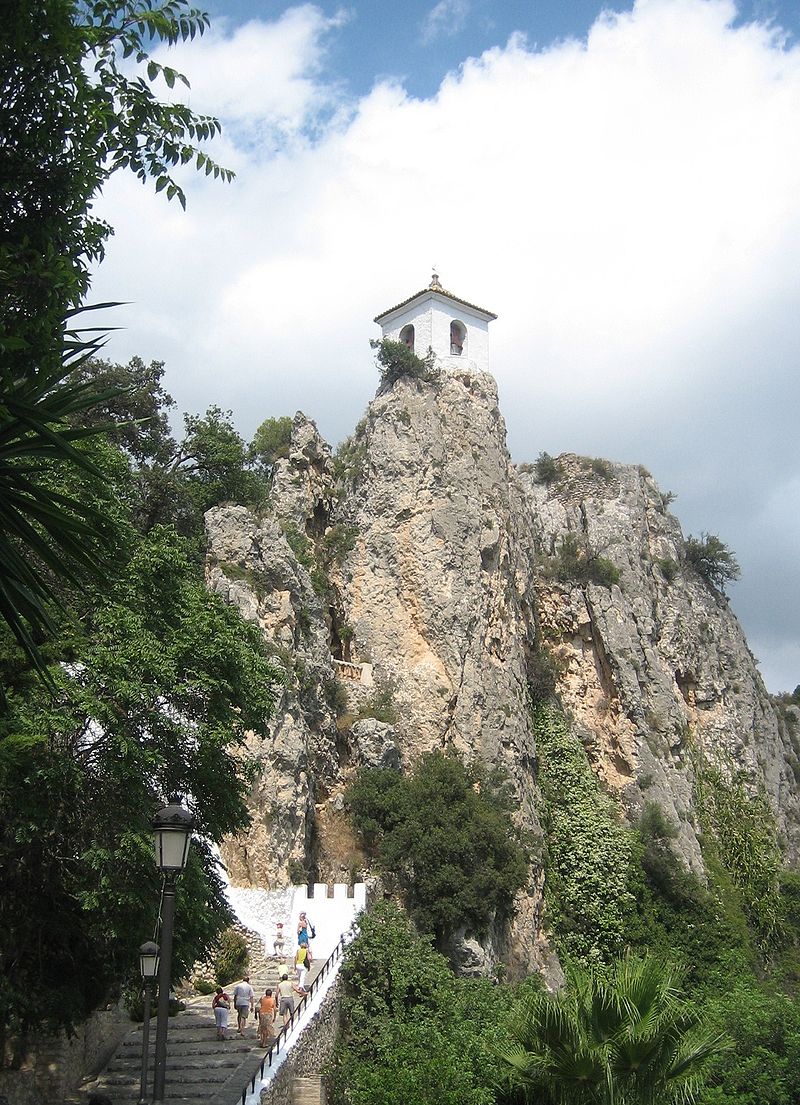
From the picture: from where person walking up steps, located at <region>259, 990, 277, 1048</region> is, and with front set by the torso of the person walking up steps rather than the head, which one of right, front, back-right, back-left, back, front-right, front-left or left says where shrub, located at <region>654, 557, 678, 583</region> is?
front-right

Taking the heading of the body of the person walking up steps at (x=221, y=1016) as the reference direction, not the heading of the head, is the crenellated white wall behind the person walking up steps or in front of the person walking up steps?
in front

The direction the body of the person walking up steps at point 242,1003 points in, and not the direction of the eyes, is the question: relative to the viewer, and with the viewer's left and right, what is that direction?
facing away from the viewer

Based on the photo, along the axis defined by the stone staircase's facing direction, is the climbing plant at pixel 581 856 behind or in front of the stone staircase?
behind

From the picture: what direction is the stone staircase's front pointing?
toward the camera

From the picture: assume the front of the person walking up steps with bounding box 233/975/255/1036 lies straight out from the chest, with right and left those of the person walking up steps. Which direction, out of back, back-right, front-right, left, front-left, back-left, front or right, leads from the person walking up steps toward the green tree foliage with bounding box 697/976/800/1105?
right

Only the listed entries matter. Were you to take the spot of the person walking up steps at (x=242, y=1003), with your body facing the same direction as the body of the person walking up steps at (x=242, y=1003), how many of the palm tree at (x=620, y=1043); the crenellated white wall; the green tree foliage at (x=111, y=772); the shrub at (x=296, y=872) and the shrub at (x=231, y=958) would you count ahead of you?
3

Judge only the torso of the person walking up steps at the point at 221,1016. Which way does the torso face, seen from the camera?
away from the camera

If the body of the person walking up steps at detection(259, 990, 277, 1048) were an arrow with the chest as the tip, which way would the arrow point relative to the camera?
away from the camera

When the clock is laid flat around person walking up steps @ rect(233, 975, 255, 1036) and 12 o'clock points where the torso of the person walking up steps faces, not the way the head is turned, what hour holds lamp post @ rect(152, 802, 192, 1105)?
The lamp post is roughly at 6 o'clock from the person walking up steps.

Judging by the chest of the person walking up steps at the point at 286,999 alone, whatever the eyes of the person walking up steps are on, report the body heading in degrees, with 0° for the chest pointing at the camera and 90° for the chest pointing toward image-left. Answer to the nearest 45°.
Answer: approximately 180°

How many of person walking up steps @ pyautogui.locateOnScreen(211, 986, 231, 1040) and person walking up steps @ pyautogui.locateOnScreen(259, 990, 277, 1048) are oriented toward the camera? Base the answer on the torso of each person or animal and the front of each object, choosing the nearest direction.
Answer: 0
